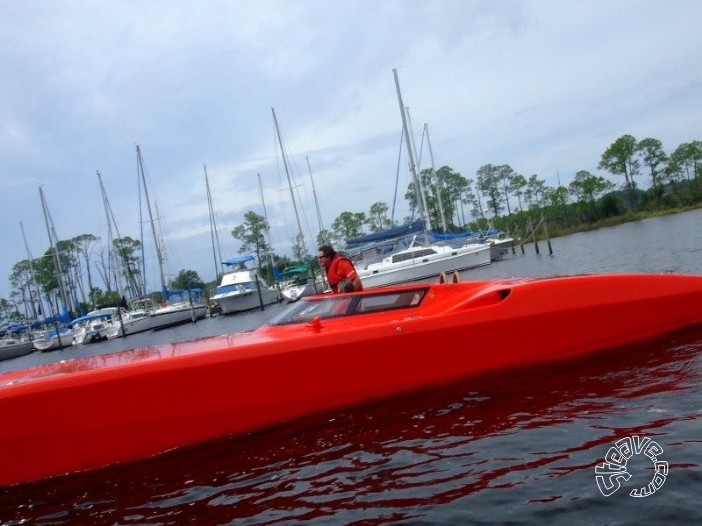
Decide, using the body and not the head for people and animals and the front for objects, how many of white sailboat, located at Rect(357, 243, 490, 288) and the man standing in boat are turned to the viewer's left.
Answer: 1

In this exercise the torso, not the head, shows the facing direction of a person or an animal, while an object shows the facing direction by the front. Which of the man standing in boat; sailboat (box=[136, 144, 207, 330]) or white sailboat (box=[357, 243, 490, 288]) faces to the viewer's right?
the white sailboat

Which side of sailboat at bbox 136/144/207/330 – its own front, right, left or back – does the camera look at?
left

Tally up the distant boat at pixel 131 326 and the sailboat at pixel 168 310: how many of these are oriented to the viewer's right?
0

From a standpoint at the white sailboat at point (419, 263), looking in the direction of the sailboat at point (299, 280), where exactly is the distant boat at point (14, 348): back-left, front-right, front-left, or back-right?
front-left

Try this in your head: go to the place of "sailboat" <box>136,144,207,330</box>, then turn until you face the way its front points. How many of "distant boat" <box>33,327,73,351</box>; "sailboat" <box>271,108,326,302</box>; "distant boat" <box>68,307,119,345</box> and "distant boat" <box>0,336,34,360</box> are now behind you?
1

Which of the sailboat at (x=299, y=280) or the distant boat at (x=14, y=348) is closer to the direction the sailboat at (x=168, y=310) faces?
the distant boat

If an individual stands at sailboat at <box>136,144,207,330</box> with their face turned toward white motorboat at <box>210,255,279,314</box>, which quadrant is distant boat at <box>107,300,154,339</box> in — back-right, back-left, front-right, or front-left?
back-right

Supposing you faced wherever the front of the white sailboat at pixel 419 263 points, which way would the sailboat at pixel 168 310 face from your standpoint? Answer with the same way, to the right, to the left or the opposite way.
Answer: the opposite way
